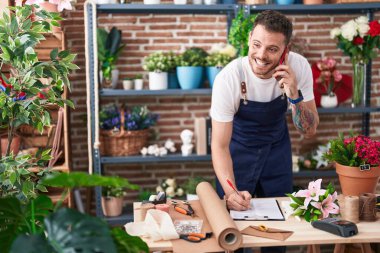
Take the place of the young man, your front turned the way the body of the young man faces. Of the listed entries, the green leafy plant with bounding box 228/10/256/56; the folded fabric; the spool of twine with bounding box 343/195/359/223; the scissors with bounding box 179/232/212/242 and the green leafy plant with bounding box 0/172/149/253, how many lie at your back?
1

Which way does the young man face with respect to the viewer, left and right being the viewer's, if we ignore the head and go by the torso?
facing the viewer

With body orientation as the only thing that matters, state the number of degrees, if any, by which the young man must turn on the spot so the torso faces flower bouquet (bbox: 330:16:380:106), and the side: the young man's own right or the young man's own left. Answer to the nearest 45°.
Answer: approximately 135° to the young man's own left

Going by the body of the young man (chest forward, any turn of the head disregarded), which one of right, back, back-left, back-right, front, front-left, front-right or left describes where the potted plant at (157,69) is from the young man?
back-right

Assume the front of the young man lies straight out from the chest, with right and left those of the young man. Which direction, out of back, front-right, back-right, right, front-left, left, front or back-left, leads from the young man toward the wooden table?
front

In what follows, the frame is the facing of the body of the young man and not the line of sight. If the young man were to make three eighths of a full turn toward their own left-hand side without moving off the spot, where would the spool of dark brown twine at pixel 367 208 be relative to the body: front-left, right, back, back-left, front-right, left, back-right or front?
right

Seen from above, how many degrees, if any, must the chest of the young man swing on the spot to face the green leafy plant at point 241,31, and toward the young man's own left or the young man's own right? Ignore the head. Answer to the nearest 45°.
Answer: approximately 180°

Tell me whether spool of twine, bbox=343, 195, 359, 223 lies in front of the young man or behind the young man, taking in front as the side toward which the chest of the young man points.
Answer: in front

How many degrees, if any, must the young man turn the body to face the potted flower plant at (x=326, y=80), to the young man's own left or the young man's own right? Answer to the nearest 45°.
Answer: approximately 180°

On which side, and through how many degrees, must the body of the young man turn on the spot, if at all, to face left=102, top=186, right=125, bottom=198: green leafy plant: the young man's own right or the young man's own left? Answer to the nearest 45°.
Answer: approximately 135° to the young man's own right

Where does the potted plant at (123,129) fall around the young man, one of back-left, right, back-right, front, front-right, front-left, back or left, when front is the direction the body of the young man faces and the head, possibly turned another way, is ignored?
back-right

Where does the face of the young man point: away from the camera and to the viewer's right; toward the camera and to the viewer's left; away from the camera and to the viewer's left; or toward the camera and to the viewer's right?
toward the camera and to the viewer's left

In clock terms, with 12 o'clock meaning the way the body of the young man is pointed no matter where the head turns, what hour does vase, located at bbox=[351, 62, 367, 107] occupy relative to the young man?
The vase is roughly at 7 o'clock from the young man.

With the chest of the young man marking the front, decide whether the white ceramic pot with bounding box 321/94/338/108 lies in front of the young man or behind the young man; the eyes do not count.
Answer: behind

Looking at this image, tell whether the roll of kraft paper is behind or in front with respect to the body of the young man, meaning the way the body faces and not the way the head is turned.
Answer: in front

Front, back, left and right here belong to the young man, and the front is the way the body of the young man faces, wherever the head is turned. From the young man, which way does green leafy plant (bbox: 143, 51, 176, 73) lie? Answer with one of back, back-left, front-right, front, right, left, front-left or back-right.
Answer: back-right
